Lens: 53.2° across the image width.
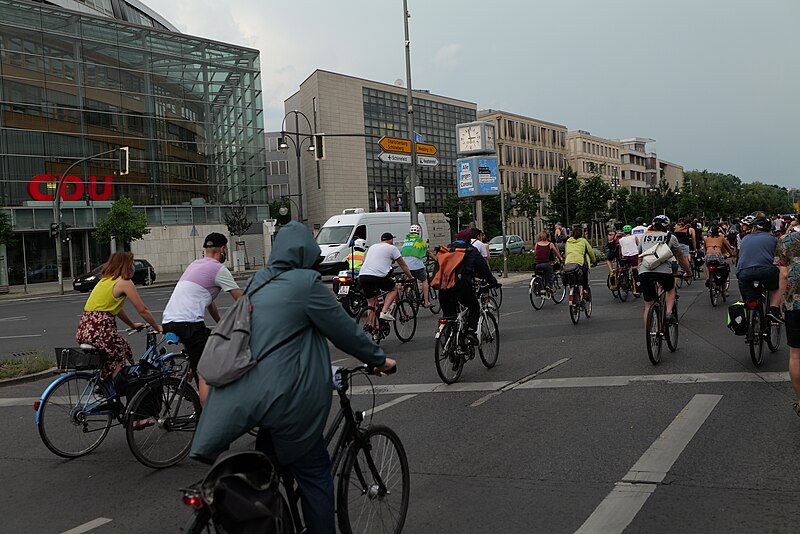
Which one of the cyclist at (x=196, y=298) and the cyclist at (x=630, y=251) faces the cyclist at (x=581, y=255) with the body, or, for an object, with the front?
the cyclist at (x=196, y=298)

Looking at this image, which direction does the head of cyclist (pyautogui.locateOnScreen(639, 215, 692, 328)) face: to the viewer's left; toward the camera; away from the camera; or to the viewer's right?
away from the camera

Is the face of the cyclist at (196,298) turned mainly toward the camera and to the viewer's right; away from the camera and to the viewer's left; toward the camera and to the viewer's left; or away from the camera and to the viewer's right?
away from the camera and to the viewer's right

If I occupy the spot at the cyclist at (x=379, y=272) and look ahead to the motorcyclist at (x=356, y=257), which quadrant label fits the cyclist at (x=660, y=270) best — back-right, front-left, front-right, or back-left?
back-right

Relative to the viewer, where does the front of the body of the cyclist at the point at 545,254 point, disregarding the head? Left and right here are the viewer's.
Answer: facing away from the viewer and to the right of the viewer

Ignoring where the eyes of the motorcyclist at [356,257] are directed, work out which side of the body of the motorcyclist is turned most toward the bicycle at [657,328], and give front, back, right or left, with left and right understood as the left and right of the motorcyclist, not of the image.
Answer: right

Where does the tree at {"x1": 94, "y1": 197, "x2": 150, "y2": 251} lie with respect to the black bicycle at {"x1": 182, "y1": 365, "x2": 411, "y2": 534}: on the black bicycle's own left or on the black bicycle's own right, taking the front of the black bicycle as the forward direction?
on the black bicycle's own left

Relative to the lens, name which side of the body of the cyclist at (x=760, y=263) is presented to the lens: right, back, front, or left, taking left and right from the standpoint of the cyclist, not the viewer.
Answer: back

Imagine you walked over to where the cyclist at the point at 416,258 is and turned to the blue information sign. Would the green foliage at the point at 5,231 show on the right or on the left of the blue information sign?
left

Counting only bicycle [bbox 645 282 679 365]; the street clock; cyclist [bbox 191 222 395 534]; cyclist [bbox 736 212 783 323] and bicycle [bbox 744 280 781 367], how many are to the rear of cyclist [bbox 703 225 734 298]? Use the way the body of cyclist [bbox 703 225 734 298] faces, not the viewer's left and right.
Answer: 4

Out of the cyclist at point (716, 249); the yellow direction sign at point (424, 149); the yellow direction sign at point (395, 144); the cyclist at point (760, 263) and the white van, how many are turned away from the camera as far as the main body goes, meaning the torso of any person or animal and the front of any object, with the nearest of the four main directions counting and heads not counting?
2
